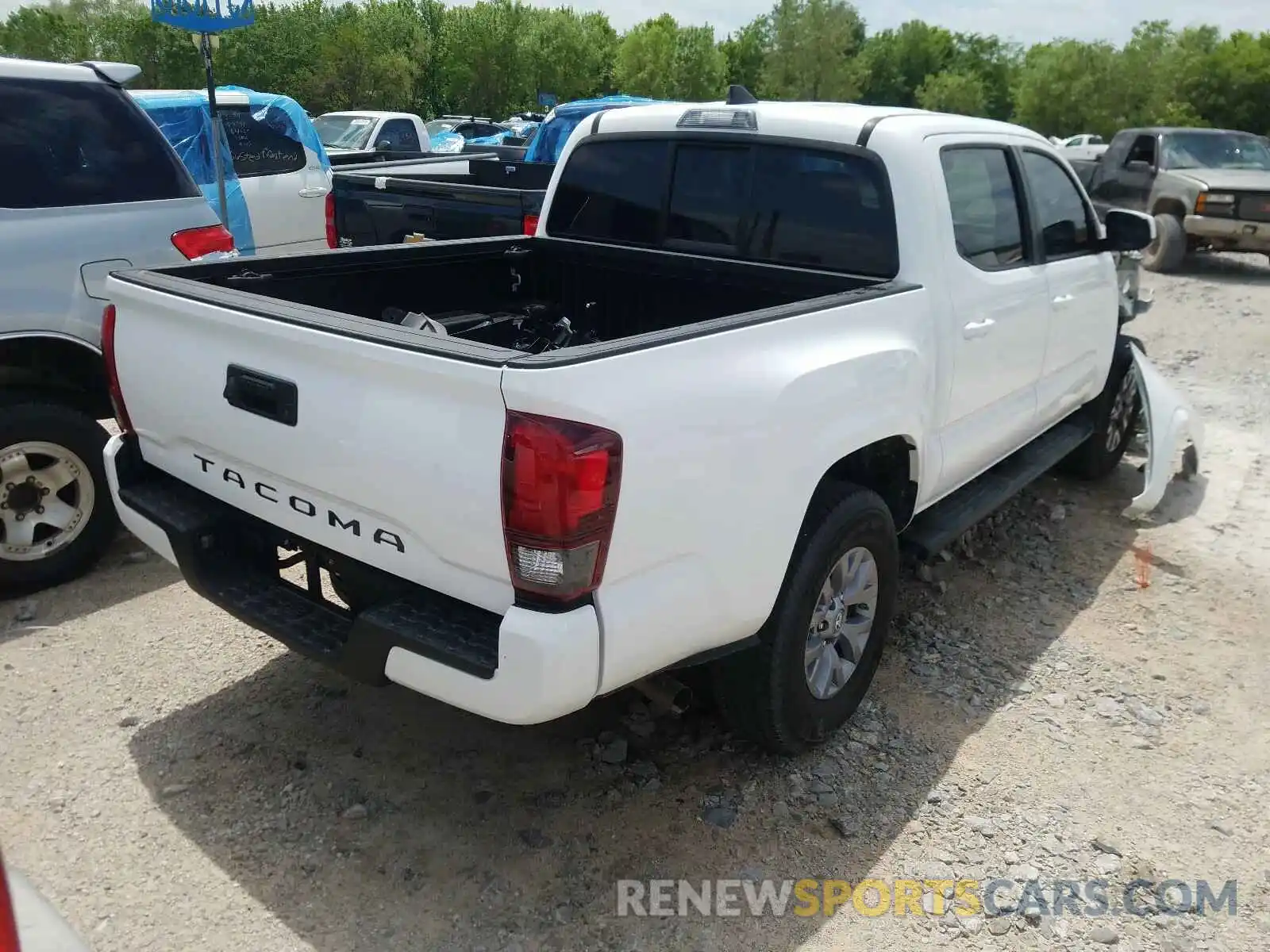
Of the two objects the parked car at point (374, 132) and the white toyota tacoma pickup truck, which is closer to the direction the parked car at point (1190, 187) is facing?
the white toyota tacoma pickup truck

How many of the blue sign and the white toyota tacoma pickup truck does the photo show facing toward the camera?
1

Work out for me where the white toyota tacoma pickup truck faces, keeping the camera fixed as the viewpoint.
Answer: facing away from the viewer and to the right of the viewer

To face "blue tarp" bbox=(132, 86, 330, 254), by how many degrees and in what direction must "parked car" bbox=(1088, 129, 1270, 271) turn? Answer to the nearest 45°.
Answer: approximately 90° to its right

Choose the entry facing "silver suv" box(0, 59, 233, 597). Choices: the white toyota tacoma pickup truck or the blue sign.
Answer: the blue sign

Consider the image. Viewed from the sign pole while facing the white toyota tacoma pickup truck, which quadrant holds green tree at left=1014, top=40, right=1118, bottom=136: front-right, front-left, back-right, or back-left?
back-left

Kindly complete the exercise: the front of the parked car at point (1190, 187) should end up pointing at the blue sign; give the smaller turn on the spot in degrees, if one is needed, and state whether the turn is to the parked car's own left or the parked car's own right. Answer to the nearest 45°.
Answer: approximately 90° to the parked car's own right

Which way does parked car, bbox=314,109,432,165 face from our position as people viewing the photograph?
facing the viewer and to the left of the viewer

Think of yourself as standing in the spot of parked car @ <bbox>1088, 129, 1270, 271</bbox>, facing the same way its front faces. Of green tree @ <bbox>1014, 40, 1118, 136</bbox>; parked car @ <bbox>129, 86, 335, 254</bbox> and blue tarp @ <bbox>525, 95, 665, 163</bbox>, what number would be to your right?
2

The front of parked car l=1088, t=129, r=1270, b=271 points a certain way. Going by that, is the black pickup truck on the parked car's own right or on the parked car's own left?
on the parked car's own right

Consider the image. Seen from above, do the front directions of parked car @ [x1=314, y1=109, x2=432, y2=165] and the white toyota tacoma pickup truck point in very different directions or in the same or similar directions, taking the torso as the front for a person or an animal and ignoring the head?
very different directions

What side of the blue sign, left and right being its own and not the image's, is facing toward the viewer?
front

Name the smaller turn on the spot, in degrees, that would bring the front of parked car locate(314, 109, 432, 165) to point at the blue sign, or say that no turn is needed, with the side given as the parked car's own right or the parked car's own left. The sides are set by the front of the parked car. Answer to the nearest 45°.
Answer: approximately 45° to the parked car's own left

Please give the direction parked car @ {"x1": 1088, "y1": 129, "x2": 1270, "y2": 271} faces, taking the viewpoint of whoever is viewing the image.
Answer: facing the viewer and to the right of the viewer

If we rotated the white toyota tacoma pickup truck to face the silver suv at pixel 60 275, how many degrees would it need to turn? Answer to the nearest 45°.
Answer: approximately 90° to its left

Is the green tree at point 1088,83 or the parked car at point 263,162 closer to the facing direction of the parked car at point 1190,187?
the parked car
